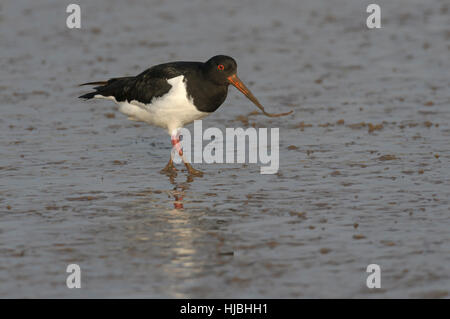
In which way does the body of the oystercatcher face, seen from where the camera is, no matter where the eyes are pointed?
to the viewer's right
